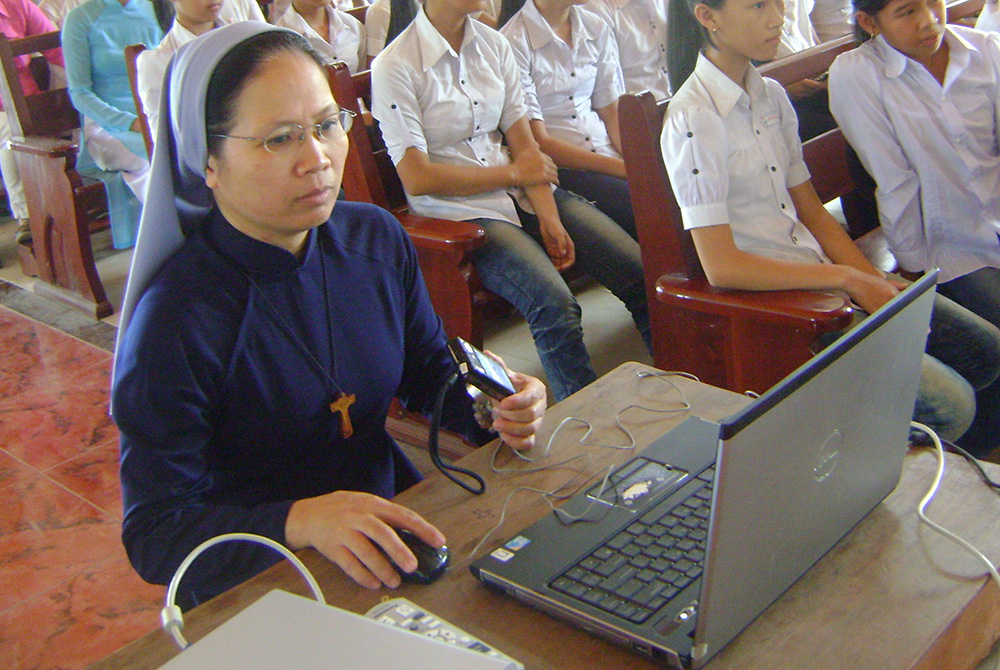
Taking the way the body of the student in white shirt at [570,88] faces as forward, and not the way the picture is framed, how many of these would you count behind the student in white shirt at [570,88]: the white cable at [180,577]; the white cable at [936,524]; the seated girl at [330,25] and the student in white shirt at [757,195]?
1

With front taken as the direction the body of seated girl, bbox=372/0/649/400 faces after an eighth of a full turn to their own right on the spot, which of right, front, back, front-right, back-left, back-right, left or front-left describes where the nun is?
front

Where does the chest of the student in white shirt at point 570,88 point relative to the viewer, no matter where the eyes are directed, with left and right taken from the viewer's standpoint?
facing the viewer and to the right of the viewer

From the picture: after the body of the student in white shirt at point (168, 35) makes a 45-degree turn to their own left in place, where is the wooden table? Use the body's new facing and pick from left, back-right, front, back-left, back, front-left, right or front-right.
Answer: right

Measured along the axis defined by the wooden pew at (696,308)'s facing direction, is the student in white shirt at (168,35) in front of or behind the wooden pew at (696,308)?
behind

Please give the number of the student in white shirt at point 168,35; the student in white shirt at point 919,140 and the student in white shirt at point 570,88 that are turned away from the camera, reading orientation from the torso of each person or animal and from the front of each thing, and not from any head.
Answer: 0

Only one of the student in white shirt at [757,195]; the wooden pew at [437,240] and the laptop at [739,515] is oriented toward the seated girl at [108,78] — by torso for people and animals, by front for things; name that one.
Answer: the laptop

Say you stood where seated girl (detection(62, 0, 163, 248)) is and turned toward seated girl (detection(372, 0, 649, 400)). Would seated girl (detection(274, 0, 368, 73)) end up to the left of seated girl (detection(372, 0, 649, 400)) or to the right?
left

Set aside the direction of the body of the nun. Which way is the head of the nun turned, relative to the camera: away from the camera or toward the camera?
toward the camera

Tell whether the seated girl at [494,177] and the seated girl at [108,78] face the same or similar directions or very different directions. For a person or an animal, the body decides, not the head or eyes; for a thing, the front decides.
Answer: same or similar directions

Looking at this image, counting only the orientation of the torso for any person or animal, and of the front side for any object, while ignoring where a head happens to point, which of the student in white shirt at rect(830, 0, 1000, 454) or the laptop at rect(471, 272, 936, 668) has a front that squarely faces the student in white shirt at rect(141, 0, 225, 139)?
the laptop
